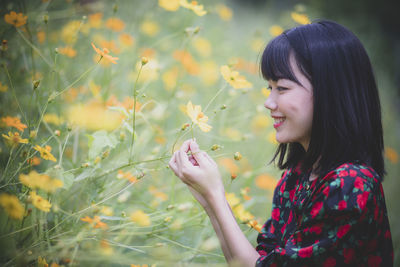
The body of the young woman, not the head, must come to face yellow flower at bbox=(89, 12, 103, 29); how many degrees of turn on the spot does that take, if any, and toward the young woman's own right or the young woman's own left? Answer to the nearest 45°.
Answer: approximately 45° to the young woman's own right

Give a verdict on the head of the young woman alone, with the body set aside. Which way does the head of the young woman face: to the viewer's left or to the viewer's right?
to the viewer's left

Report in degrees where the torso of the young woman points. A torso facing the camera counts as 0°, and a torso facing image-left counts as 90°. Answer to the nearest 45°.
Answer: approximately 90°

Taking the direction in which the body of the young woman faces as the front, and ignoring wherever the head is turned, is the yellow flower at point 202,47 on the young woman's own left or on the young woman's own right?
on the young woman's own right

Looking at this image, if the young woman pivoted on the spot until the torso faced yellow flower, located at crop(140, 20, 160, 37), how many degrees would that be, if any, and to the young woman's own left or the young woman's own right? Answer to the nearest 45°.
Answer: approximately 45° to the young woman's own right
